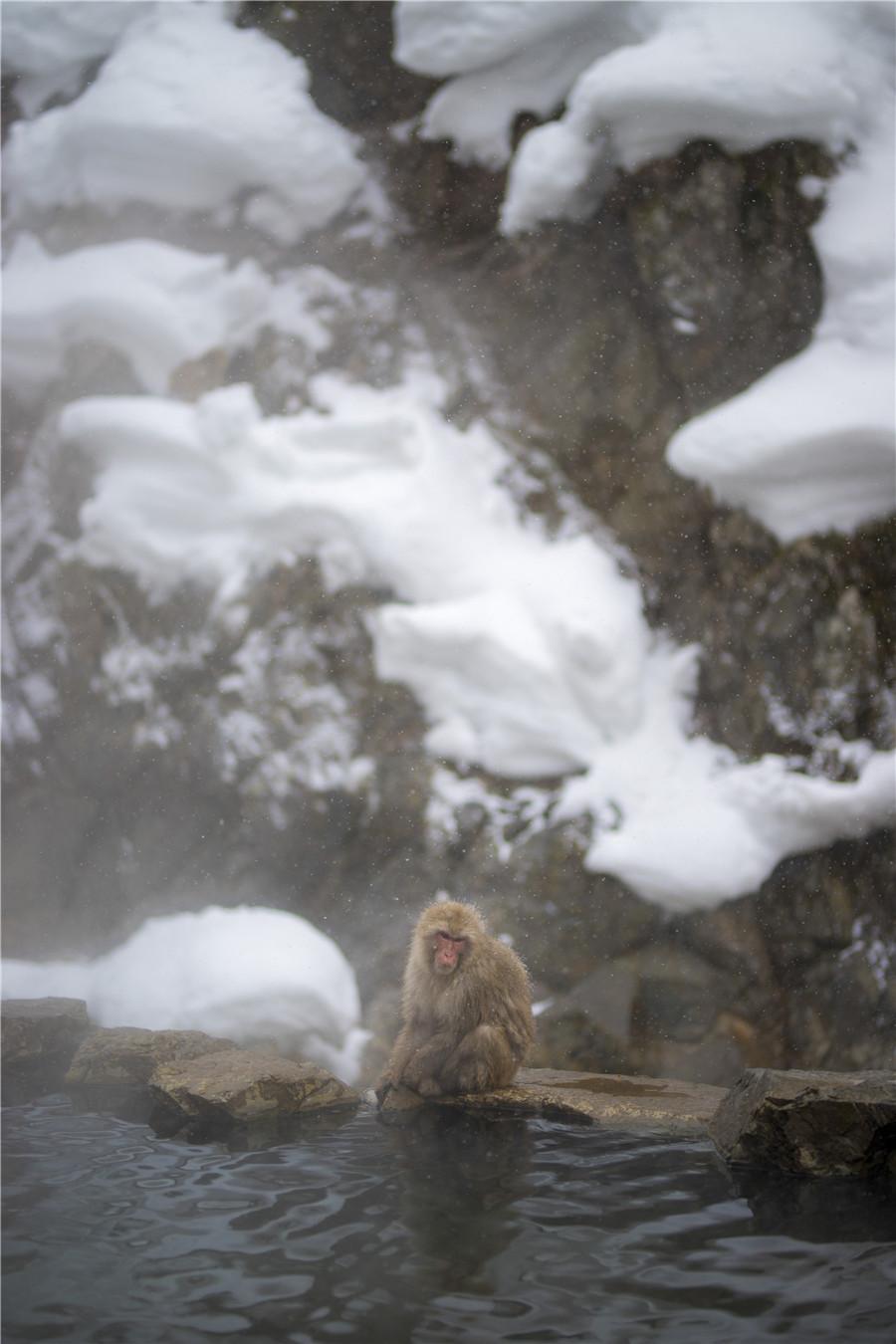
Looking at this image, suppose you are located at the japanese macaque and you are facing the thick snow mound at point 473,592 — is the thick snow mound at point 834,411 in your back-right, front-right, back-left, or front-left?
front-right

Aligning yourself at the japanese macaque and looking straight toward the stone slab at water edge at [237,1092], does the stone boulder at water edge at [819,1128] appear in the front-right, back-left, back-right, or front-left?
back-left

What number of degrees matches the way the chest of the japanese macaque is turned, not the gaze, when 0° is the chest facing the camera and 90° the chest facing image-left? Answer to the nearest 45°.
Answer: approximately 45°

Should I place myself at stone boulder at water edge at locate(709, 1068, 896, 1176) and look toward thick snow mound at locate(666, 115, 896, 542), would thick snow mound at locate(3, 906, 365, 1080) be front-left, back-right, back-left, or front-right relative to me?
front-left

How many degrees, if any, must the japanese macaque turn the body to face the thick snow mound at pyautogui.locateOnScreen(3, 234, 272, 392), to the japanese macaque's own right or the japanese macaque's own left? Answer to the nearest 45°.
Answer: approximately 90° to the japanese macaque's own right

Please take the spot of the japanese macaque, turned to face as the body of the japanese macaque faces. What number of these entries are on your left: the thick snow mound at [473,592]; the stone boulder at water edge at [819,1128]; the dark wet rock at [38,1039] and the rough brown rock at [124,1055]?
1

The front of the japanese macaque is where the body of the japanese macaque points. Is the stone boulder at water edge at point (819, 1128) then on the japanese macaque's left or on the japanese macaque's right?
on the japanese macaque's left

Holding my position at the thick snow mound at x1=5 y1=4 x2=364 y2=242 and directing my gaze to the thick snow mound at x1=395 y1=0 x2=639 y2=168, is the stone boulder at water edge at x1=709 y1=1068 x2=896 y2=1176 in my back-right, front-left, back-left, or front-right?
front-right

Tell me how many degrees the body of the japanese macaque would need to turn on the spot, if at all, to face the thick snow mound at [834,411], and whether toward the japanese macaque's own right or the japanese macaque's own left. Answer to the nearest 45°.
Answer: approximately 180°

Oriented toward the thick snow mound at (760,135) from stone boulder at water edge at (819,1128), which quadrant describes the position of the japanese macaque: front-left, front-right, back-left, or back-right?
front-left

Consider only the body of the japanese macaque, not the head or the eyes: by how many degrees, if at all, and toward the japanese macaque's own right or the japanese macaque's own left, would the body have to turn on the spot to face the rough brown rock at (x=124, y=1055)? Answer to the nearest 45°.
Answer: approximately 45° to the japanese macaque's own right
